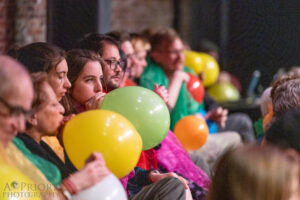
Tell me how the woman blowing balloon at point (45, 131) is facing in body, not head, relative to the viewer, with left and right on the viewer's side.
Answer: facing to the right of the viewer

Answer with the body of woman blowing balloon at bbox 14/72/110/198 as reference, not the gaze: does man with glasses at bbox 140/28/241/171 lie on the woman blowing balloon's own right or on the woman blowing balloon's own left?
on the woman blowing balloon's own left

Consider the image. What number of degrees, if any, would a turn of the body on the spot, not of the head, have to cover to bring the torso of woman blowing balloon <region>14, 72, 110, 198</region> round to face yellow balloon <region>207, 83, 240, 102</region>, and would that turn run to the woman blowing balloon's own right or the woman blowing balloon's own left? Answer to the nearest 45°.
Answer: approximately 45° to the woman blowing balloon's own left

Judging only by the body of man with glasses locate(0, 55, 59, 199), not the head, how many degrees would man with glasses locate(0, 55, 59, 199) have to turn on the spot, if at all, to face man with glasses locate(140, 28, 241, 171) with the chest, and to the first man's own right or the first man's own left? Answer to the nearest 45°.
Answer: approximately 90° to the first man's own left

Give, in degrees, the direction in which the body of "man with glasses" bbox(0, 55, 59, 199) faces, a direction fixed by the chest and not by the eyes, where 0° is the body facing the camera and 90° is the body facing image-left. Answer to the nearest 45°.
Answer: approximately 315°

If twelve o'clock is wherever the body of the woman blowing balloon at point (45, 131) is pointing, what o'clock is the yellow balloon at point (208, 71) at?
The yellow balloon is roughly at 10 o'clock from the woman blowing balloon.

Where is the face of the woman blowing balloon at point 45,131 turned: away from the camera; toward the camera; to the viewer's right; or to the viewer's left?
to the viewer's right
